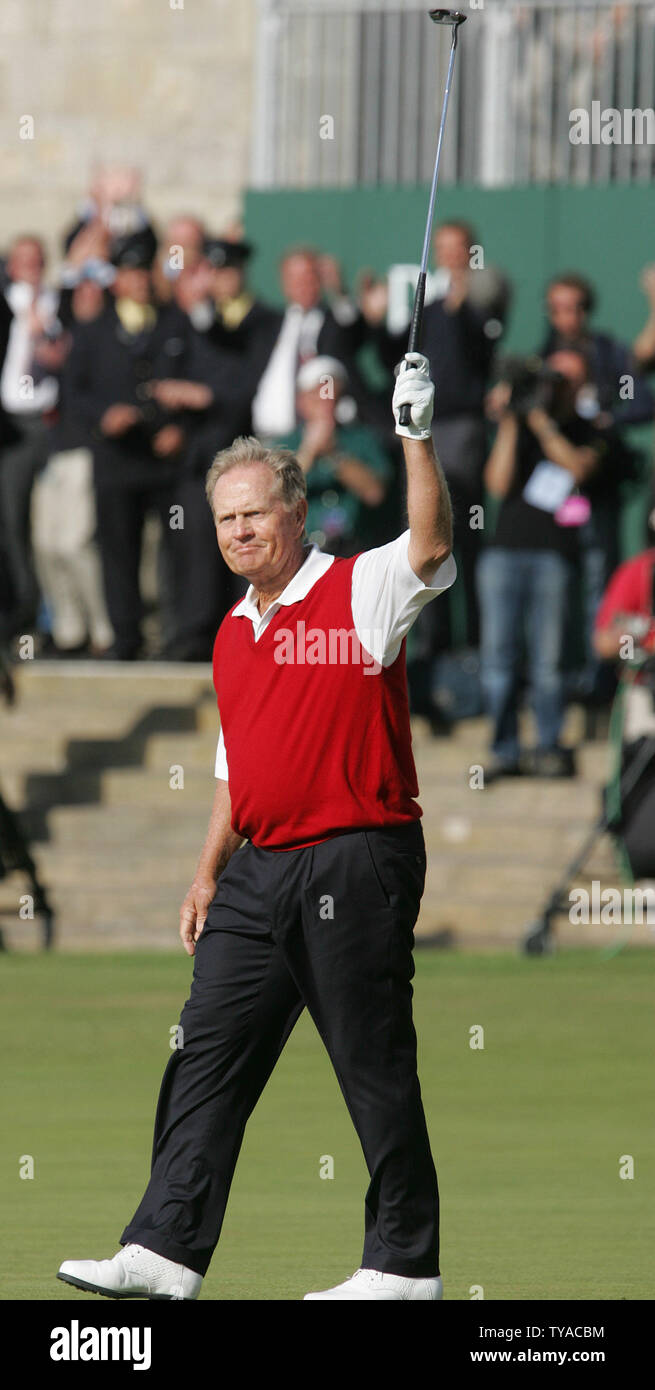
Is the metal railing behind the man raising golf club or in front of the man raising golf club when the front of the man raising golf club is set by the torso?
behind

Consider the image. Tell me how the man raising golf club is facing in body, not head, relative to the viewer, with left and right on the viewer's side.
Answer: facing the viewer and to the left of the viewer

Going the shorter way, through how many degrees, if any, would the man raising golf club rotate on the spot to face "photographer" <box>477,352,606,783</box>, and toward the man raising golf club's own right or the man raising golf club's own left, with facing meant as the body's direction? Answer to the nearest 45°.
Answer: approximately 135° to the man raising golf club's own right
